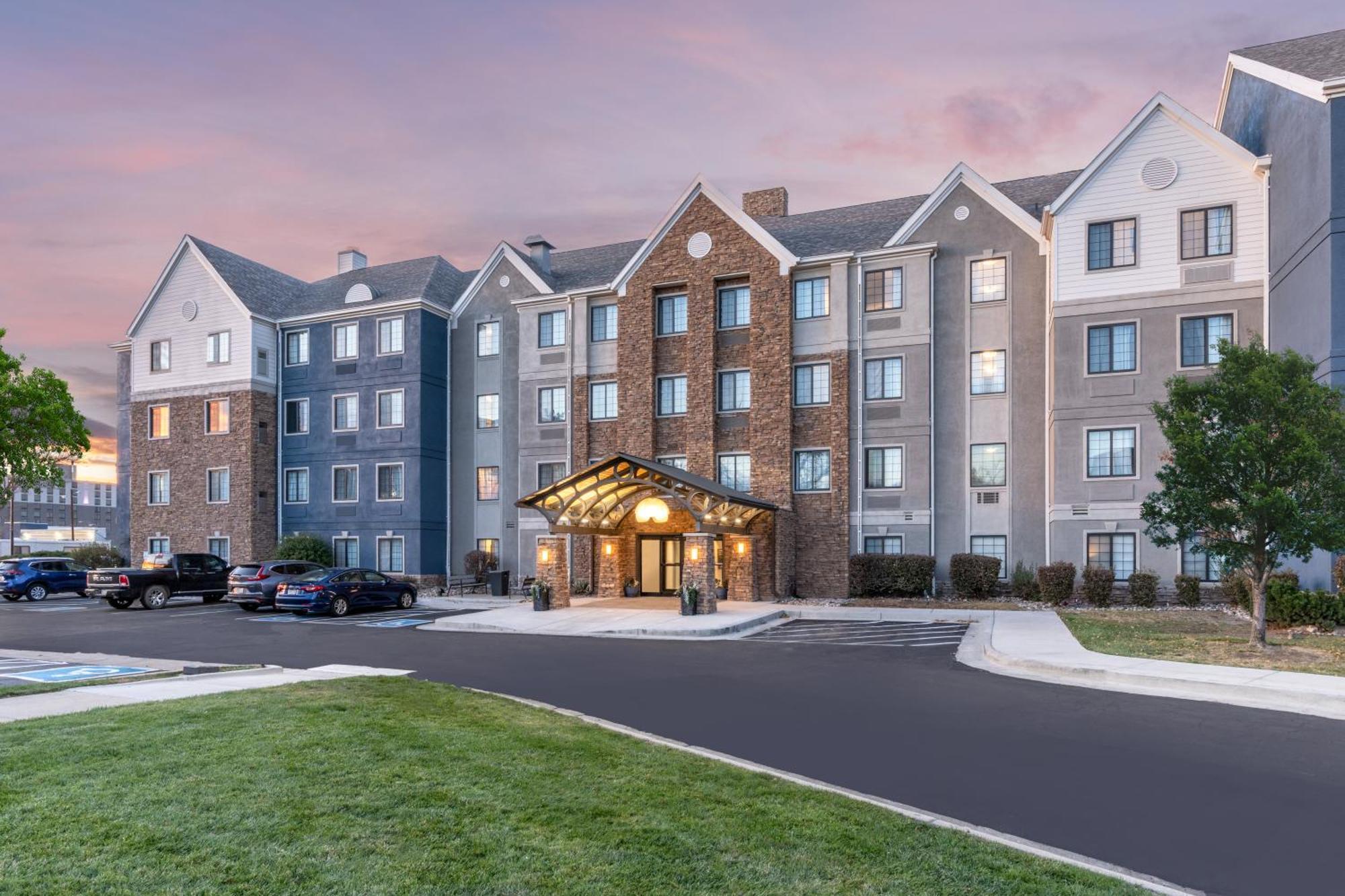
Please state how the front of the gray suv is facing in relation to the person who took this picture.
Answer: facing away from the viewer and to the right of the viewer

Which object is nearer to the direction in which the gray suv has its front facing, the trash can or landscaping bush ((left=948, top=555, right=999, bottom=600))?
the trash can

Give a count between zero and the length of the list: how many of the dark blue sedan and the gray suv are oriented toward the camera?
0

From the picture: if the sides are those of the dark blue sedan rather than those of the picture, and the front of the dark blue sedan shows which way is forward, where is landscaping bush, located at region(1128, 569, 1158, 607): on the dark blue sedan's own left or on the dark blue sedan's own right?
on the dark blue sedan's own right

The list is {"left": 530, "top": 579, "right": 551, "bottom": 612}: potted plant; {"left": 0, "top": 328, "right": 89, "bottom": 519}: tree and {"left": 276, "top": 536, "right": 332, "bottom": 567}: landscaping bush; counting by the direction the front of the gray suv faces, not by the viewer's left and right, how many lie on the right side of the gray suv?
1

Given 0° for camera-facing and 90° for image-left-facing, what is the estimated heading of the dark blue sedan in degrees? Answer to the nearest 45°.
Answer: approximately 225°

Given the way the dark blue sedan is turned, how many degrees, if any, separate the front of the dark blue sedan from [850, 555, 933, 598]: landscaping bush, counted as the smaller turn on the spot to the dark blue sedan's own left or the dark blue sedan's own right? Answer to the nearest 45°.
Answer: approximately 45° to the dark blue sedan's own right
